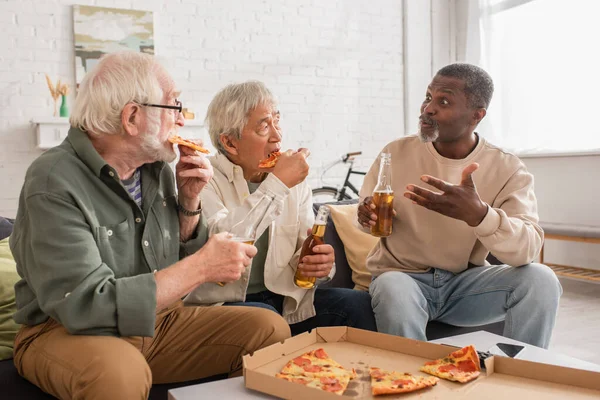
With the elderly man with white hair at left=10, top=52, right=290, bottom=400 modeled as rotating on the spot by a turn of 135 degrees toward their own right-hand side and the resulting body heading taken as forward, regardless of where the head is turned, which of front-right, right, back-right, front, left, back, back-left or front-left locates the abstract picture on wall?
right

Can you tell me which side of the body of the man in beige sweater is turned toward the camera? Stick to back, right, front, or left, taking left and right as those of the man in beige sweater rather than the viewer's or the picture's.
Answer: front

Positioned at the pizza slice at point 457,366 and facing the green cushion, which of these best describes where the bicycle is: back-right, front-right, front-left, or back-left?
front-right

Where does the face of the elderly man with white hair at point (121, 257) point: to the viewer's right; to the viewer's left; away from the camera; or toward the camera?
to the viewer's right

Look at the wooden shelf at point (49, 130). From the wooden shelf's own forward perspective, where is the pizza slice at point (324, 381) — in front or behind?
in front

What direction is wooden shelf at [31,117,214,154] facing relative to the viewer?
toward the camera

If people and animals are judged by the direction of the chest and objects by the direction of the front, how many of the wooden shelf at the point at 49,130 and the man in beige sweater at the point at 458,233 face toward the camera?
2

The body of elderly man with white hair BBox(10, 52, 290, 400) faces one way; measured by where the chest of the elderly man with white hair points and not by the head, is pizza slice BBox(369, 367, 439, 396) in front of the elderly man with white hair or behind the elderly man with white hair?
in front
